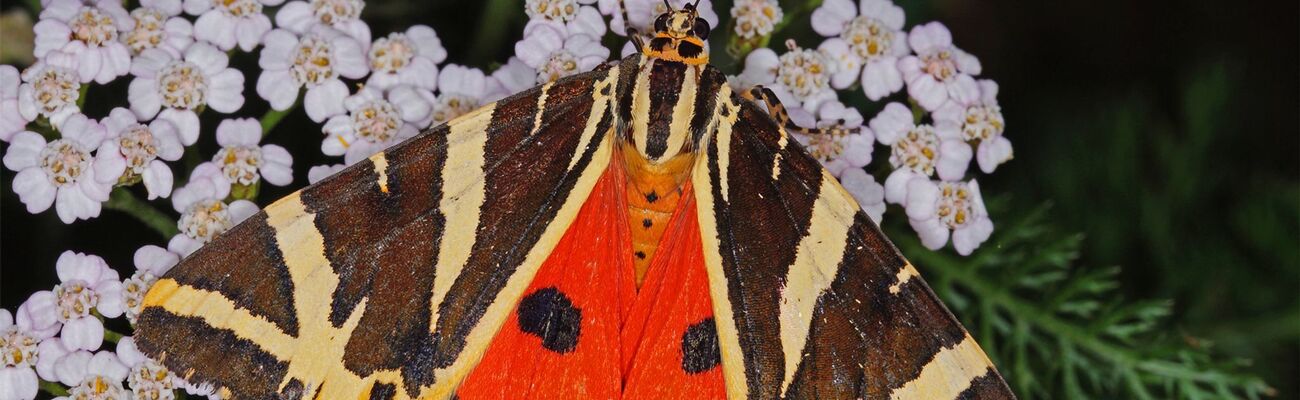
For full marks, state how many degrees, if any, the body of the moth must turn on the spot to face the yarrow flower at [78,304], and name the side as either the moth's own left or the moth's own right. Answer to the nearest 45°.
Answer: approximately 90° to the moth's own left

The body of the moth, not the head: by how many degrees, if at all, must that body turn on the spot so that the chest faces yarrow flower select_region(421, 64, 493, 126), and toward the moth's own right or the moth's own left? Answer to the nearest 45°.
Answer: approximately 45° to the moth's own left

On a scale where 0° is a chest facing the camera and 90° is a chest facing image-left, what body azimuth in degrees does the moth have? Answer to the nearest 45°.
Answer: approximately 180°

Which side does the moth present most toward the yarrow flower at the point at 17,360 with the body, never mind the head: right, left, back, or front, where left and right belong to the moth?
left

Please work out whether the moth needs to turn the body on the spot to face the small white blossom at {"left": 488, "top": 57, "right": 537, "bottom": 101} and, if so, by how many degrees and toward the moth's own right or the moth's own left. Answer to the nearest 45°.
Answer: approximately 45° to the moth's own left
